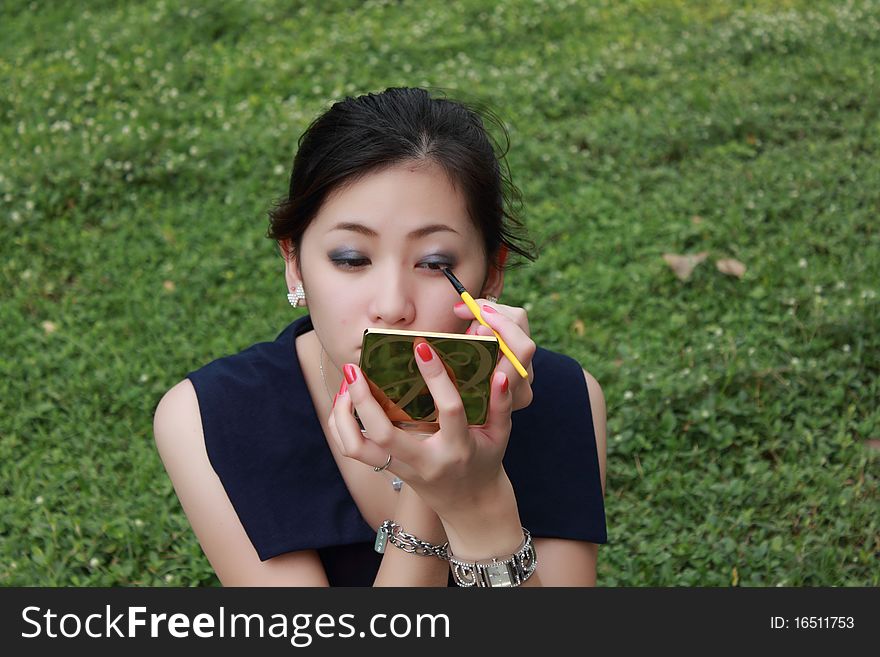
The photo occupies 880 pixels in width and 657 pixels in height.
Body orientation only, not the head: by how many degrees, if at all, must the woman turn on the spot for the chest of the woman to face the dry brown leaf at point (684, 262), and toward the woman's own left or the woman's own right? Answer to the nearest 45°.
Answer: approximately 135° to the woman's own left

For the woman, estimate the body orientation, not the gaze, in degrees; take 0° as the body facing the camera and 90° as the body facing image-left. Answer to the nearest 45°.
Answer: approximately 0°

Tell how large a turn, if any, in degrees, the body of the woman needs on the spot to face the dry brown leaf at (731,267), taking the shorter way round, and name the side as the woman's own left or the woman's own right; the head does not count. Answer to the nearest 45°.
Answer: approximately 135° to the woman's own left
